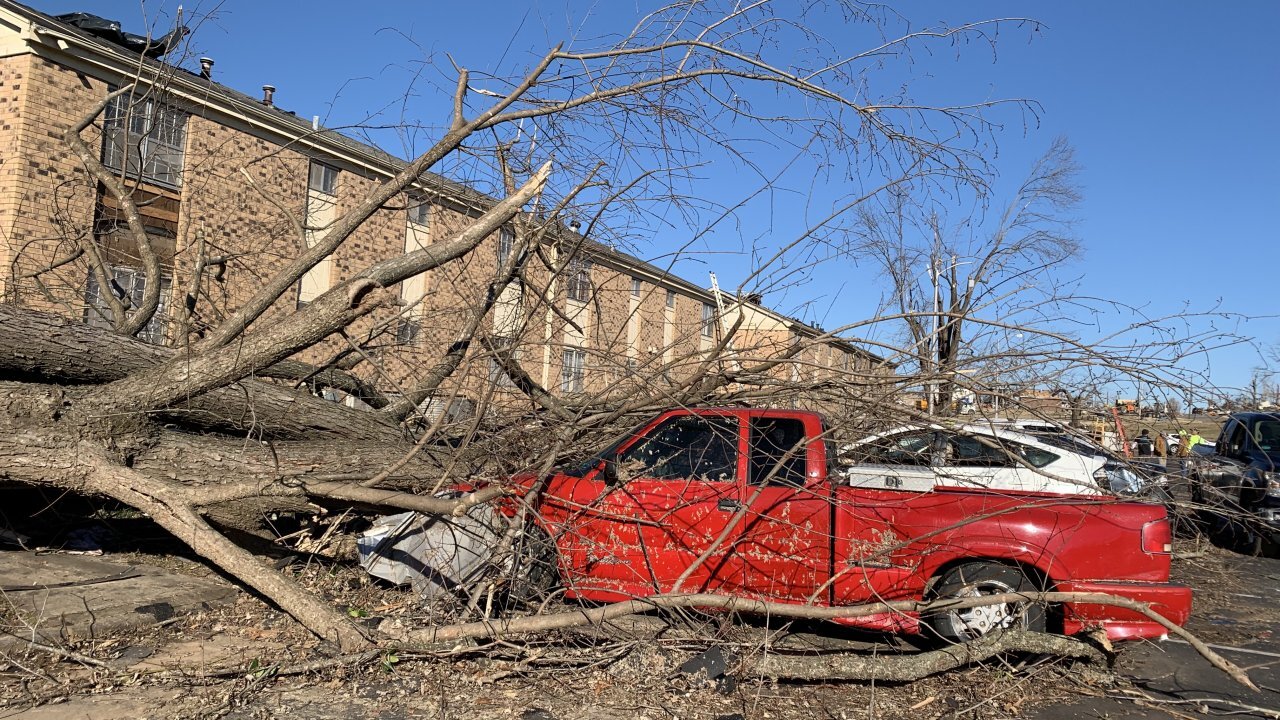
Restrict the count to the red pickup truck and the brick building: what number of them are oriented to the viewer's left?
1

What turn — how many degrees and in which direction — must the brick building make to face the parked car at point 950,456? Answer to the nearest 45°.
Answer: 0° — it already faces it

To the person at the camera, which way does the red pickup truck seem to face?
facing to the left of the viewer

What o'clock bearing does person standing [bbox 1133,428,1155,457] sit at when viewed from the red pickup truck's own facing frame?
The person standing is roughly at 5 o'clock from the red pickup truck.

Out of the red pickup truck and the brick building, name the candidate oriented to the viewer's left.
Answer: the red pickup truck

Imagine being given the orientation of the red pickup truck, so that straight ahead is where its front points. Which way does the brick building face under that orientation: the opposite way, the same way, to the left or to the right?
the opposite way

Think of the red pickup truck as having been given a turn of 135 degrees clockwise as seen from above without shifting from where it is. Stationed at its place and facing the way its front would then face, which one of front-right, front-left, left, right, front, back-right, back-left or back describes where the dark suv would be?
front

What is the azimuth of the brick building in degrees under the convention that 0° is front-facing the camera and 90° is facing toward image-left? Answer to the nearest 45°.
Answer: approximately 315°

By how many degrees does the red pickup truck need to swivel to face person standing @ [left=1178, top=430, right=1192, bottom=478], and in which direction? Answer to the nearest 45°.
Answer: approximately 180°
